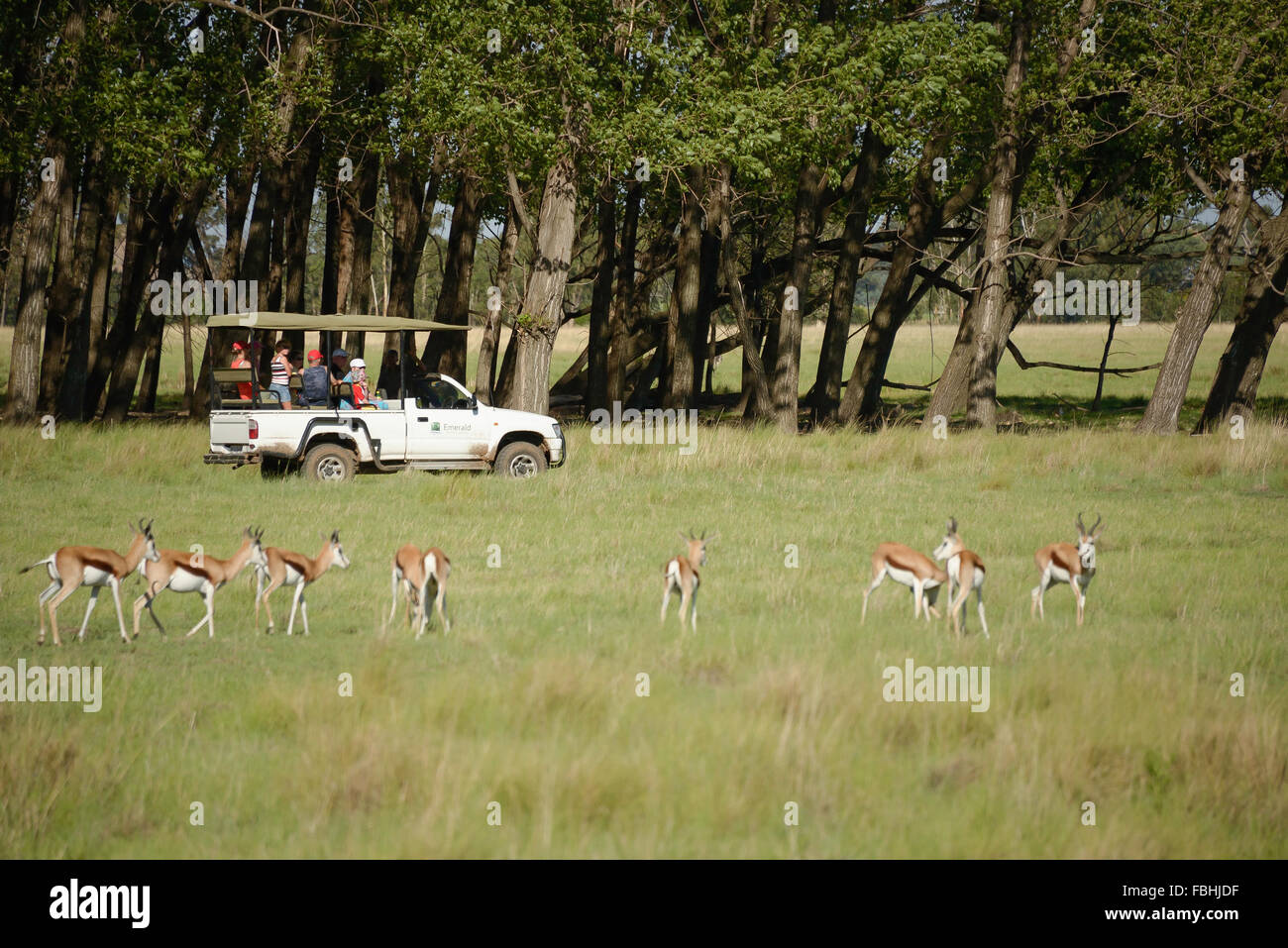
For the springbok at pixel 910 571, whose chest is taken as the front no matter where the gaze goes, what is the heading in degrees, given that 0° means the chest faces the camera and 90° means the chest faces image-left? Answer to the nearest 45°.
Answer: approximately 270°

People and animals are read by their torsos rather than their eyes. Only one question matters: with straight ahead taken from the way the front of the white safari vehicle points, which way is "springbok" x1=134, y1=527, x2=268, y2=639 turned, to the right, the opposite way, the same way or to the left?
the same way

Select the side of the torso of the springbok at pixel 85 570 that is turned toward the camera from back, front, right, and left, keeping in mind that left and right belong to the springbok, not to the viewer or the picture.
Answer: right

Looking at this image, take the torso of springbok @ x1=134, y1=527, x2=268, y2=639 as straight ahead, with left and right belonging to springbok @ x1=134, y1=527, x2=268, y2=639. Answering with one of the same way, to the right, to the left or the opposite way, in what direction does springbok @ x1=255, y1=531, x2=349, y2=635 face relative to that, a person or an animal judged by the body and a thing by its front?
the same way

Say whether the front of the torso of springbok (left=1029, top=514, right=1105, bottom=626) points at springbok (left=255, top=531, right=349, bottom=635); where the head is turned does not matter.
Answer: no

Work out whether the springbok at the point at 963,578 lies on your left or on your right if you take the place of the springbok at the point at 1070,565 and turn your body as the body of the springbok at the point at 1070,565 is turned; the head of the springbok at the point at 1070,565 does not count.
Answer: on your right

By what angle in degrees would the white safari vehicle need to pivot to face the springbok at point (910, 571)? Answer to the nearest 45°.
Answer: approximately 90° to its right

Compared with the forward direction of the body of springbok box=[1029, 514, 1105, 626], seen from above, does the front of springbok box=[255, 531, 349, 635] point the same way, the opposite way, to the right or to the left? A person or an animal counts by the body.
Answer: to the left

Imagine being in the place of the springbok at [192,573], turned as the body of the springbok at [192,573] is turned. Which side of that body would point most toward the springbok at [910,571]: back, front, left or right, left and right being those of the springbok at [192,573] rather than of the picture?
front

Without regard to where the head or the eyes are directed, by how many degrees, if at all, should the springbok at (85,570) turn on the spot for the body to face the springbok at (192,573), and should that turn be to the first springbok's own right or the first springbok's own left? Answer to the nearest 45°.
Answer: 0° — it already faces it

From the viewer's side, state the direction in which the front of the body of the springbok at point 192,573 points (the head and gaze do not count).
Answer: to the viewer's right

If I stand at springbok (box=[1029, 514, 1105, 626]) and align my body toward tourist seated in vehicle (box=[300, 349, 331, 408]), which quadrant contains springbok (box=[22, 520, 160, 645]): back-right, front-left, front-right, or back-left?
front-left

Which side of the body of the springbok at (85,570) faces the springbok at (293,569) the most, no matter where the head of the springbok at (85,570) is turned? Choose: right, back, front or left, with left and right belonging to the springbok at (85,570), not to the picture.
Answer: front

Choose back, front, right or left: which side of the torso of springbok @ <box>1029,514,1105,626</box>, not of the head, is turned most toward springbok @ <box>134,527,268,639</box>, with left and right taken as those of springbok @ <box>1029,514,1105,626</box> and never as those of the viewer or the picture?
right

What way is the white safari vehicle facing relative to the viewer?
to the viewer's right

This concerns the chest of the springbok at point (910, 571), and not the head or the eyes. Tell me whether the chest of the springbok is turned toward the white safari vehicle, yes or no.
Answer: no
